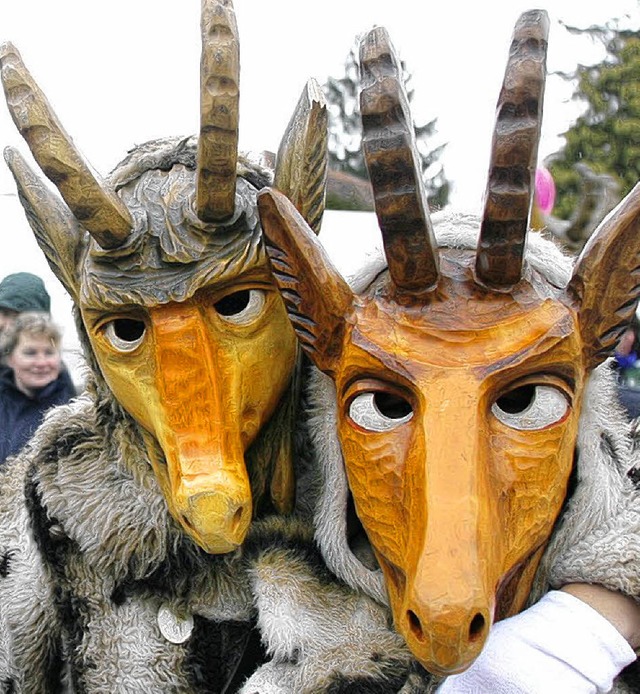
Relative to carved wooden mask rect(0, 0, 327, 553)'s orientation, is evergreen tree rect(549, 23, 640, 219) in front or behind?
behind

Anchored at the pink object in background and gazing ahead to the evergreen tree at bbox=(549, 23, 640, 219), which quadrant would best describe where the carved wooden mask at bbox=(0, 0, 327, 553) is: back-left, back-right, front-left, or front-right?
back-left

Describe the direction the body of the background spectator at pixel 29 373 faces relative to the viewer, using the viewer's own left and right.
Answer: facing the viewer and to the right of the viewer

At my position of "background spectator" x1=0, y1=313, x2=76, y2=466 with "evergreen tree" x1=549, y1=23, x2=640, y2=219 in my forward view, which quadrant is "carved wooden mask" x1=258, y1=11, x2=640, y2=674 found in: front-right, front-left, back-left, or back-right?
back-right

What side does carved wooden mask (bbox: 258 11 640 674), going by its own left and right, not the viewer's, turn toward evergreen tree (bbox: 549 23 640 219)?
back

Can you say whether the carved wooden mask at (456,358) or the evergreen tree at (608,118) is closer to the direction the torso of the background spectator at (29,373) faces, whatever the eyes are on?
the carved wooden mask

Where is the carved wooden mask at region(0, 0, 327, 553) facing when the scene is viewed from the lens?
facing the viewer

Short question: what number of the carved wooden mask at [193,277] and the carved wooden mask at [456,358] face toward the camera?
2

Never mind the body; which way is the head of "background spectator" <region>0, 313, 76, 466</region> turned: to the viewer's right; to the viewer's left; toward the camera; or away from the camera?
toward the camera

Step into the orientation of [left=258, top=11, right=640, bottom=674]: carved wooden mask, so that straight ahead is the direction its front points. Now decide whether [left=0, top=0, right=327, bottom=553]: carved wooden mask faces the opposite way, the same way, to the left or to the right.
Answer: the same way

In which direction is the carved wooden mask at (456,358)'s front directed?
toward the camera
